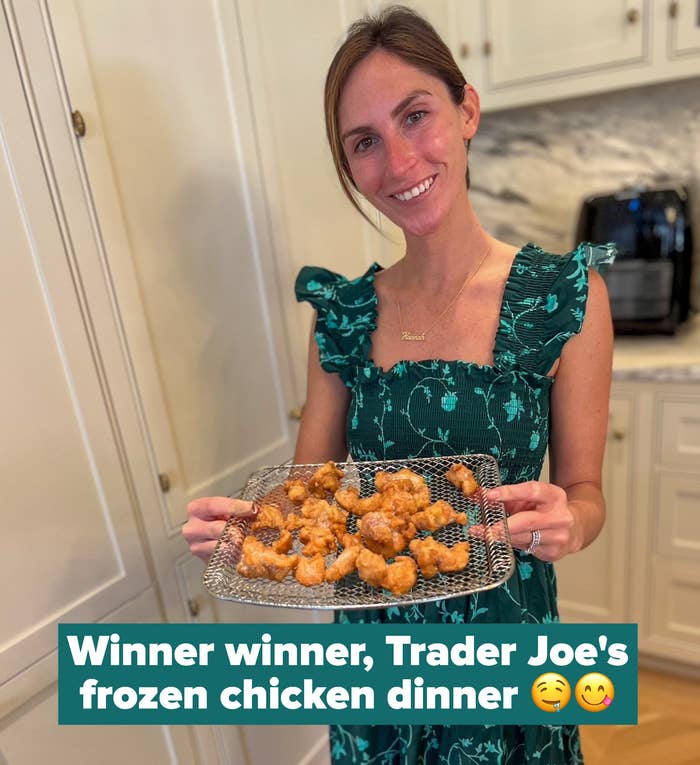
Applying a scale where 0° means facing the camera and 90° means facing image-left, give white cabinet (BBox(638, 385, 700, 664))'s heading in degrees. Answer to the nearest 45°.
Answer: approximately 0°

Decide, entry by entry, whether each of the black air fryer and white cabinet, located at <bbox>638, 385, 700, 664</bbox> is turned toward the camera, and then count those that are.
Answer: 2

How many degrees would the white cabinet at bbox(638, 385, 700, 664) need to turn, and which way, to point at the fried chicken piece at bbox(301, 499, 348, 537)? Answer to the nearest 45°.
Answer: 0° — it already faces it

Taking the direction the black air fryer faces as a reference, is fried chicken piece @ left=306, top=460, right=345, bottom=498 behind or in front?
in front

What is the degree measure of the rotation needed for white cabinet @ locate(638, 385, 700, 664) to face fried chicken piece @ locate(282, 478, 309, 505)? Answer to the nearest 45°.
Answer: approximately 45° to its right

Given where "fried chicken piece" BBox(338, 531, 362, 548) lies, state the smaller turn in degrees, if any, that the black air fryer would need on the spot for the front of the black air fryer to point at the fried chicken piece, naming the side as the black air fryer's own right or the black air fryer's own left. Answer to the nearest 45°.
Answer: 0° — it already faces it

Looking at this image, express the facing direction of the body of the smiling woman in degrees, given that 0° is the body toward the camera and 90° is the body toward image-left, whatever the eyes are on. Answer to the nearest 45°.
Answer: approximately 45°
